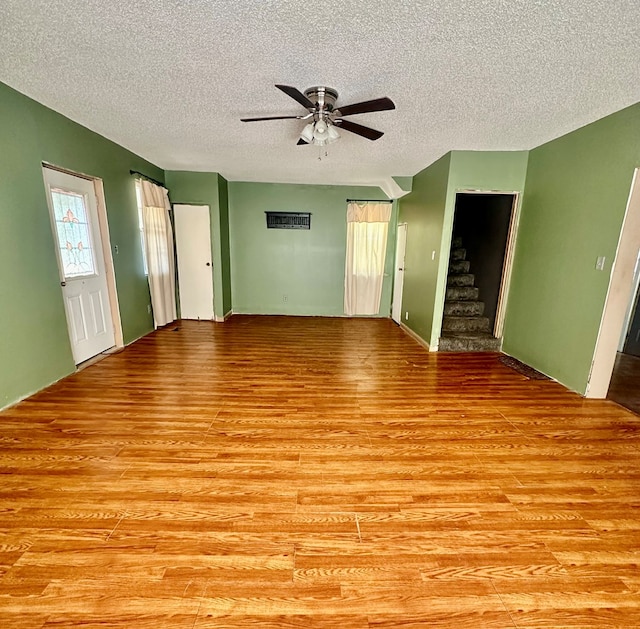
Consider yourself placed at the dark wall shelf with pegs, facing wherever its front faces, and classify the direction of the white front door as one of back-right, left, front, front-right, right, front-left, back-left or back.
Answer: front-right

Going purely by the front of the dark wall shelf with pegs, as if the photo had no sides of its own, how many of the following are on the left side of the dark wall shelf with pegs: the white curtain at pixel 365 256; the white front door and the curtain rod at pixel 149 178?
1

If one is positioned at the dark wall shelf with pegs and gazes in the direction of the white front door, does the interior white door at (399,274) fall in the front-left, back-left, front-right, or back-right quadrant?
back-left

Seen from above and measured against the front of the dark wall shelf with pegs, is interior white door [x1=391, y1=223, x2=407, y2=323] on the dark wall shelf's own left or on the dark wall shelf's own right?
on the dark wall shelf's own left

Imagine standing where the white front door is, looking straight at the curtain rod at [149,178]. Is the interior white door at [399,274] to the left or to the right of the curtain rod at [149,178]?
right

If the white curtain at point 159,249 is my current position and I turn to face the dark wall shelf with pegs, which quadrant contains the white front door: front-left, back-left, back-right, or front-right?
back-right

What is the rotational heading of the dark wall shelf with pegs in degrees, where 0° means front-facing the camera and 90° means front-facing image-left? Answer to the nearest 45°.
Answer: approximately 0°

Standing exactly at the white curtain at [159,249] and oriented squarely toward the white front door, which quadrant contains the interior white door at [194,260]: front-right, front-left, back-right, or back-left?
back-left

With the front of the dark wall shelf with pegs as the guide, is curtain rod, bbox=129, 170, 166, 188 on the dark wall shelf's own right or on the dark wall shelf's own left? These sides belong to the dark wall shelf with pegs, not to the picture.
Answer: on the dark wall shelf's own right

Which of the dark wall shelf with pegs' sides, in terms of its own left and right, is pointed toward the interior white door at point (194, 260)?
right

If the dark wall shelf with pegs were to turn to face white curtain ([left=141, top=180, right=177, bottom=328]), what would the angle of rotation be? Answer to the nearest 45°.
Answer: approximately 45° to its right

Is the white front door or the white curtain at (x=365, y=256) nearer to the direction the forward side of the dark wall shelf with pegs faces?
the white front door

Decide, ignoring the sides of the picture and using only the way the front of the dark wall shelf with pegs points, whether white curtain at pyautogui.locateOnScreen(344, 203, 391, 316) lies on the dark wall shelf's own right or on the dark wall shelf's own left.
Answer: on the dark wall shelf's own left
